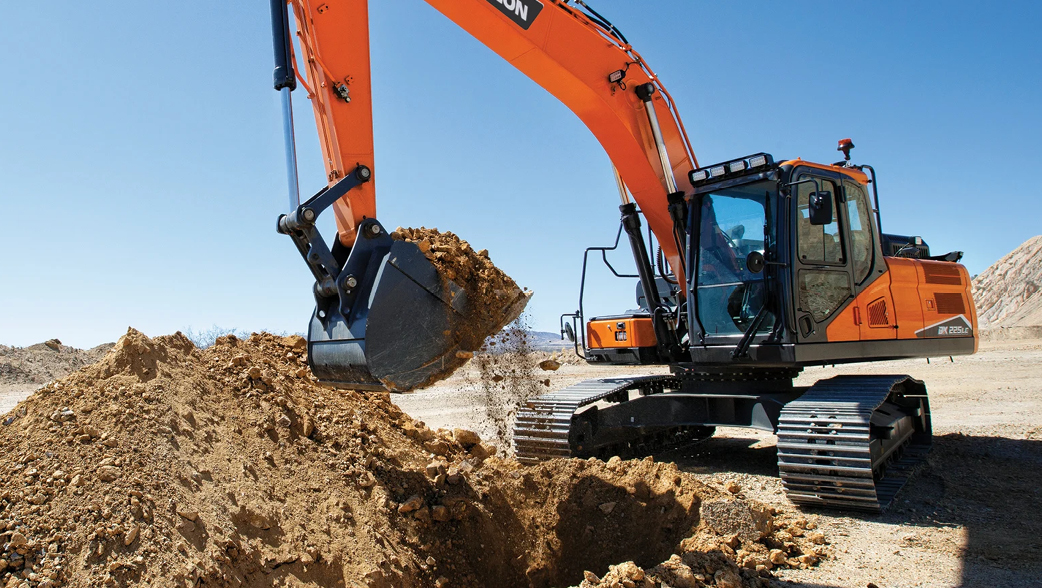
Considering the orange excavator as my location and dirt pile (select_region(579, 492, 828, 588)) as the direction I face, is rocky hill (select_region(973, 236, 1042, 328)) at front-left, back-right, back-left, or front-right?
back-left

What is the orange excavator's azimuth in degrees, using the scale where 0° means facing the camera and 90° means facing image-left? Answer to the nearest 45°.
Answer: approximately 45°

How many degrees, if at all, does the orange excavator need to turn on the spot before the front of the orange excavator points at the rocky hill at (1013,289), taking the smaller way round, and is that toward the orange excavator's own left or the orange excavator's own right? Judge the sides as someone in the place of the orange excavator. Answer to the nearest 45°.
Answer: approximately 180°
